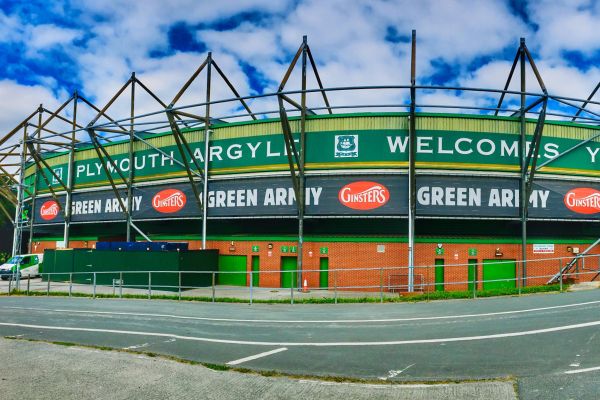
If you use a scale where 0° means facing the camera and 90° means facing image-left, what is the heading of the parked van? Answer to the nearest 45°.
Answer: approximately 45°
